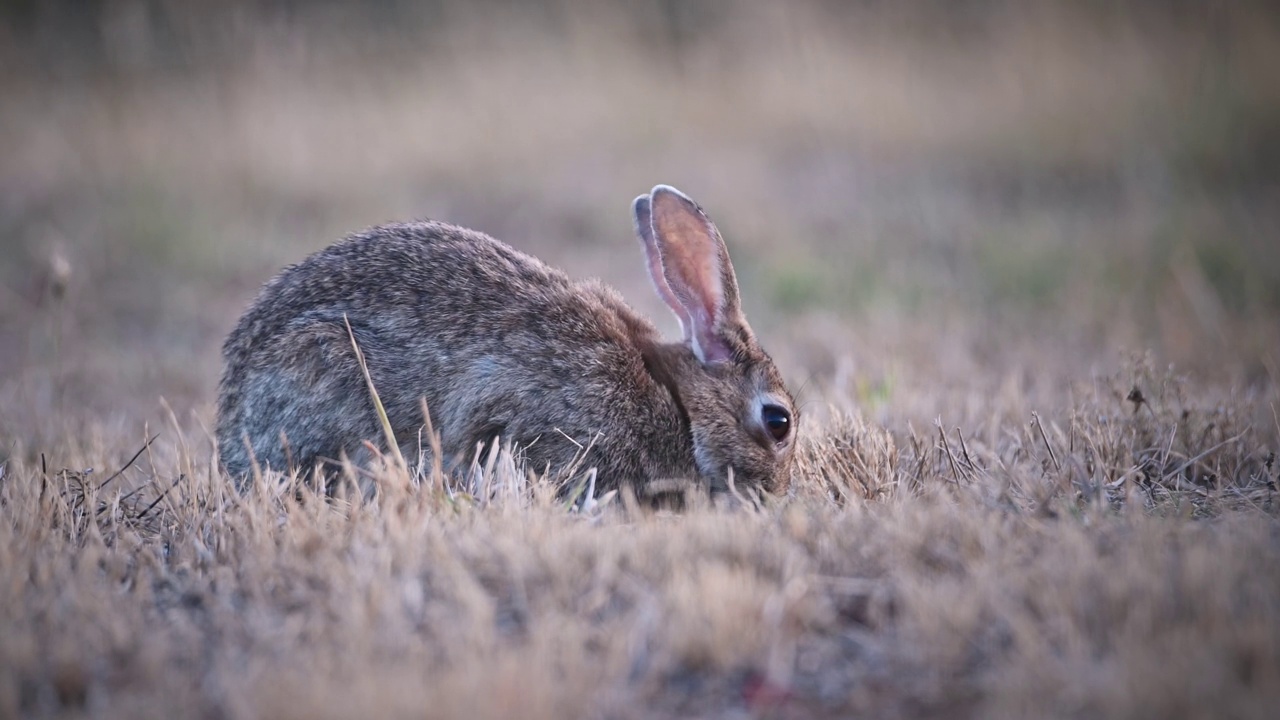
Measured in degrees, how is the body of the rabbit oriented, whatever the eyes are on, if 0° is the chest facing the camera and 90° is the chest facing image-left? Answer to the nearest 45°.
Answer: approximately 270°
